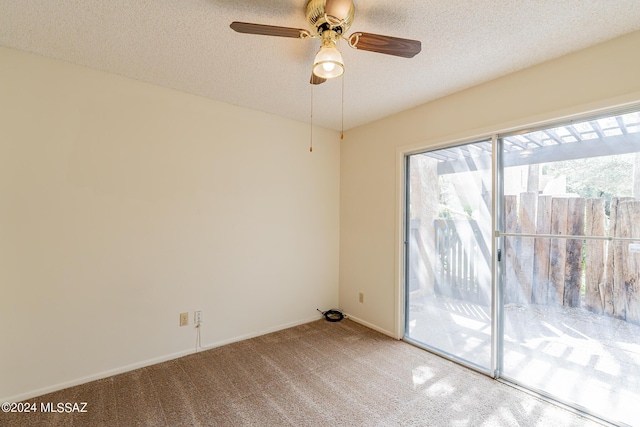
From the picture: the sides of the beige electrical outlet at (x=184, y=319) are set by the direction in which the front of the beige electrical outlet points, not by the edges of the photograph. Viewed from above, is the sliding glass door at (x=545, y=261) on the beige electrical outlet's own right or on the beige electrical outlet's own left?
on the beige electrical outlet's own left

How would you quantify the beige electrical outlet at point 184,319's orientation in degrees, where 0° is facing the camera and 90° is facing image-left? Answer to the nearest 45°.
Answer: approximately 0°

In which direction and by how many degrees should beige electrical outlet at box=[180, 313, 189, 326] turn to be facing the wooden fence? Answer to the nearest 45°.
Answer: approximately 45° to its left
